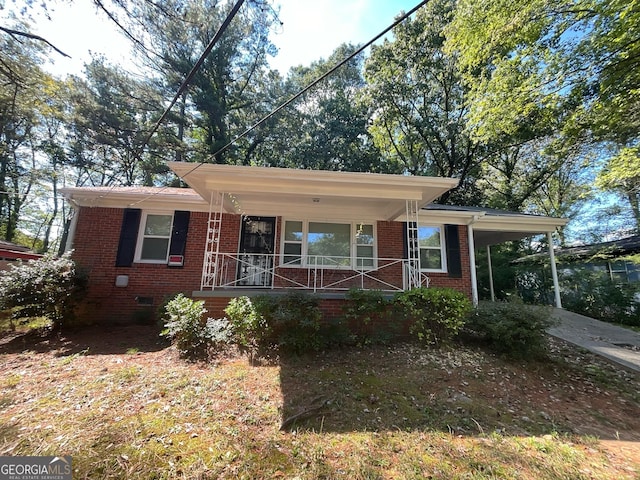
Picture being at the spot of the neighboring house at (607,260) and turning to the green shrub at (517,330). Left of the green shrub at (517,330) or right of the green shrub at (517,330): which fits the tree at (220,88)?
right

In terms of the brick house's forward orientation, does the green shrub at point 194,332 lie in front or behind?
in front

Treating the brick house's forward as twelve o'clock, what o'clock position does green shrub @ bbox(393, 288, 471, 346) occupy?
The green shrub is roughly at 10 o'clock from the brick house.

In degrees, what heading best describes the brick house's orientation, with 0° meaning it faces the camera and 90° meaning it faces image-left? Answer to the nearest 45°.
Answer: approximately 0°

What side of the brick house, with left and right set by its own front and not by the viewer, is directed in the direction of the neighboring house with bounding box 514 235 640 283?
left

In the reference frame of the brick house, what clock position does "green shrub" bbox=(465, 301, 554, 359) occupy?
The green shrub is roughly at 10 o'clock from the brick house.

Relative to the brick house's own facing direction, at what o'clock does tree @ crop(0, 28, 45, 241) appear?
The tree is roughly at 4 o'clock from the brick house.
